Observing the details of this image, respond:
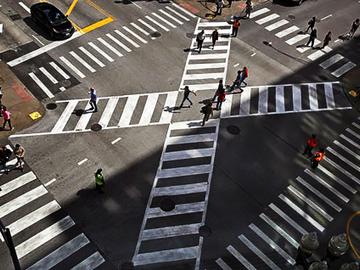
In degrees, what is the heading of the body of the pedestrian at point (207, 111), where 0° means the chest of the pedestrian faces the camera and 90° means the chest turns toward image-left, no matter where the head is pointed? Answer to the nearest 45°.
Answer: approximately 225°

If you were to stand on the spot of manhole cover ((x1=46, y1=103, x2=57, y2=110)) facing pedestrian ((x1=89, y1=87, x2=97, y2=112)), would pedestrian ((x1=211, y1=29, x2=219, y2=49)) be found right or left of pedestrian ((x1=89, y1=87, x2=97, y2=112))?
left

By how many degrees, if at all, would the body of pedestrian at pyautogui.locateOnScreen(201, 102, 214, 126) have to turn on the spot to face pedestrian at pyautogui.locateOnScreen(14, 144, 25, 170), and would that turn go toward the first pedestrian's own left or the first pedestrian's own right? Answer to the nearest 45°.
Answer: approximately 180°

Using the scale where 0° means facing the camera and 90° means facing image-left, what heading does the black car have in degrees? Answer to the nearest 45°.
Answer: approximately 315°

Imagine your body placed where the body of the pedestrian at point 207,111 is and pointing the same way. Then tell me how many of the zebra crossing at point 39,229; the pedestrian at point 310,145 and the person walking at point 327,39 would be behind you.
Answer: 1

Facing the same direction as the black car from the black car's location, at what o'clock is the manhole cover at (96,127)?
The manhole cover is roughly at 1 o'clock from the black car.

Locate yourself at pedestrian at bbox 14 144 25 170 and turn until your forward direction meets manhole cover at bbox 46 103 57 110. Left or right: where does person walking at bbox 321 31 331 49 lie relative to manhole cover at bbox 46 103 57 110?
right

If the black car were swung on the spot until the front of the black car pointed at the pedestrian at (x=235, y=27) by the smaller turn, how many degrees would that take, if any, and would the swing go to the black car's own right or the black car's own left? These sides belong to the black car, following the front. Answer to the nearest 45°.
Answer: approximately 45° to the black car's own left

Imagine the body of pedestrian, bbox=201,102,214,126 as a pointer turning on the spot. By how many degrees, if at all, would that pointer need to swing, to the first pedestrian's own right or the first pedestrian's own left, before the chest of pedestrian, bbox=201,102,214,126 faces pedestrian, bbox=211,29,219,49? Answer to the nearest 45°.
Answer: approximately 45° to the first pedestrian's own left

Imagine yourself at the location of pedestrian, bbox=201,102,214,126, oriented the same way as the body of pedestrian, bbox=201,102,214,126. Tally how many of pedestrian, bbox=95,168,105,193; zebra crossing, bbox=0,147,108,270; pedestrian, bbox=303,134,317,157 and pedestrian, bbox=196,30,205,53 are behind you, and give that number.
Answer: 2
